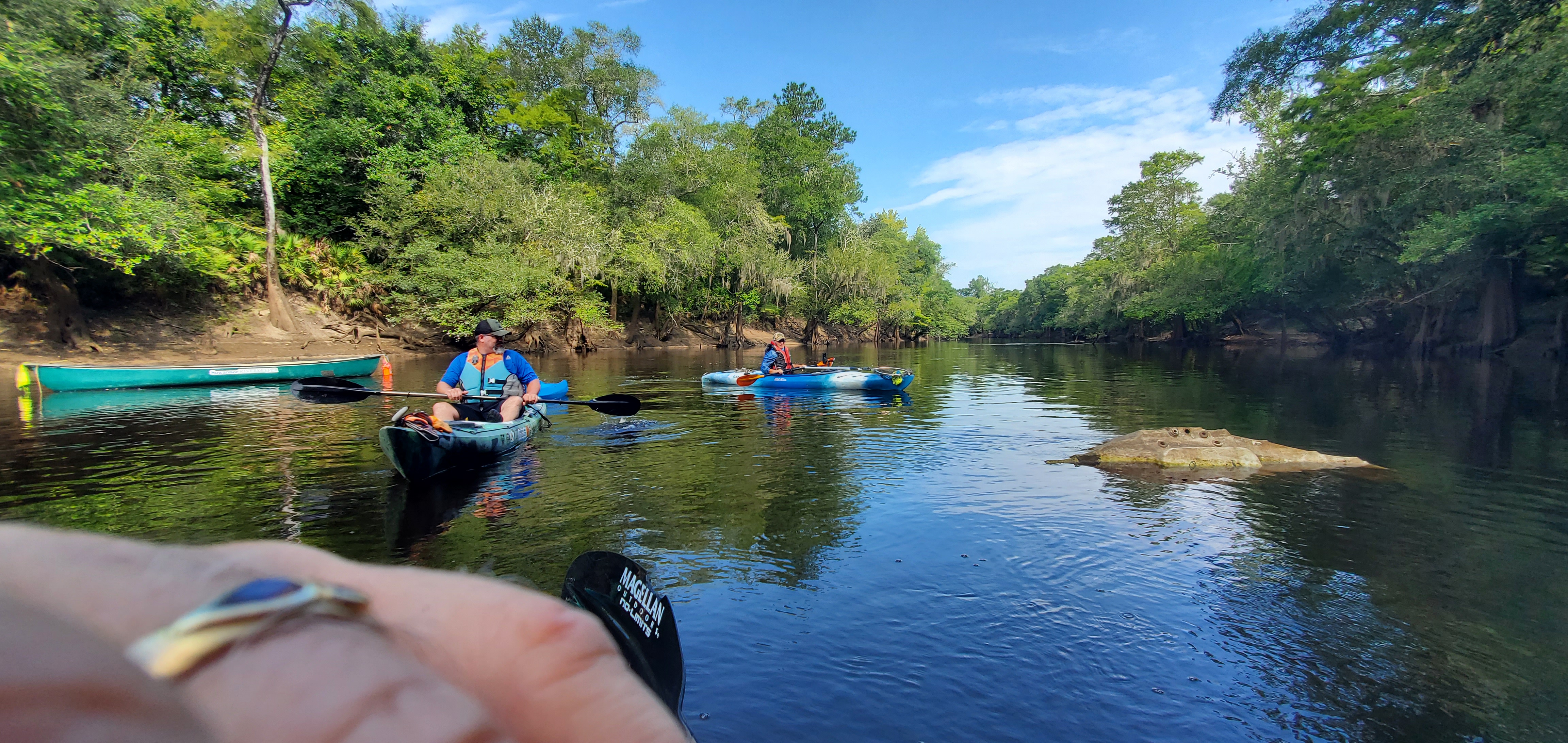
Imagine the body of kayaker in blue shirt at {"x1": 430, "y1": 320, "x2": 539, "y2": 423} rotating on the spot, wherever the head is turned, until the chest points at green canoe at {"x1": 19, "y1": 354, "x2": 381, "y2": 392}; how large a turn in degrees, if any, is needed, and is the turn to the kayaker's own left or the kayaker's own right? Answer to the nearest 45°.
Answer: approximately 135° to the kayaker's own right

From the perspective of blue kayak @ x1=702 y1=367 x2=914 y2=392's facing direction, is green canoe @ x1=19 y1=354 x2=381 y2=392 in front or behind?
behind

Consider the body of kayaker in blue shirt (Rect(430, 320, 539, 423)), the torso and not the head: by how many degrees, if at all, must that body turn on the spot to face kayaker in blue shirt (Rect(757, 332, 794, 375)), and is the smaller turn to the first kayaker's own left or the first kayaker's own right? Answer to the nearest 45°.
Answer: approximately 135° to the first kayaker's own left

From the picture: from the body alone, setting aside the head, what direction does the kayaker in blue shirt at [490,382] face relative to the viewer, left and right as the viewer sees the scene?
facing the viewer

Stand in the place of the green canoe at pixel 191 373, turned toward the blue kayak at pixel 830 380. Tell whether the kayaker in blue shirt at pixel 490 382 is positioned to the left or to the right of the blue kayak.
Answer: right

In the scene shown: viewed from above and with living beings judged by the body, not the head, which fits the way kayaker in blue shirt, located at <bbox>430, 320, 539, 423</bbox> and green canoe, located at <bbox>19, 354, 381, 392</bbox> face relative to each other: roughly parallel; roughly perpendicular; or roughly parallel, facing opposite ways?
roughly perpendicular

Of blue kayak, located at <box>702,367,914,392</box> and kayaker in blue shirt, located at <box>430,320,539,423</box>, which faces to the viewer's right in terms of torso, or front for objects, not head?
the blue kayak

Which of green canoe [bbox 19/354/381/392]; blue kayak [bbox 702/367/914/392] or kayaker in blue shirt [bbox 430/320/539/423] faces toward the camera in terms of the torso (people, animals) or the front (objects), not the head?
the kayaker in blue shirt

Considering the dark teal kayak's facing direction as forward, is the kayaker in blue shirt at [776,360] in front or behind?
behind

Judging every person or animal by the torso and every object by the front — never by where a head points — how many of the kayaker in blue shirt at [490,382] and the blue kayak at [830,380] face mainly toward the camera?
1

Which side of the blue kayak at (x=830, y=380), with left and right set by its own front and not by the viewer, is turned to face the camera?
right

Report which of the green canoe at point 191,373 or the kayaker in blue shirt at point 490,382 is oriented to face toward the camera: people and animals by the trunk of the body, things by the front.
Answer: the kayaker in blue shirt
